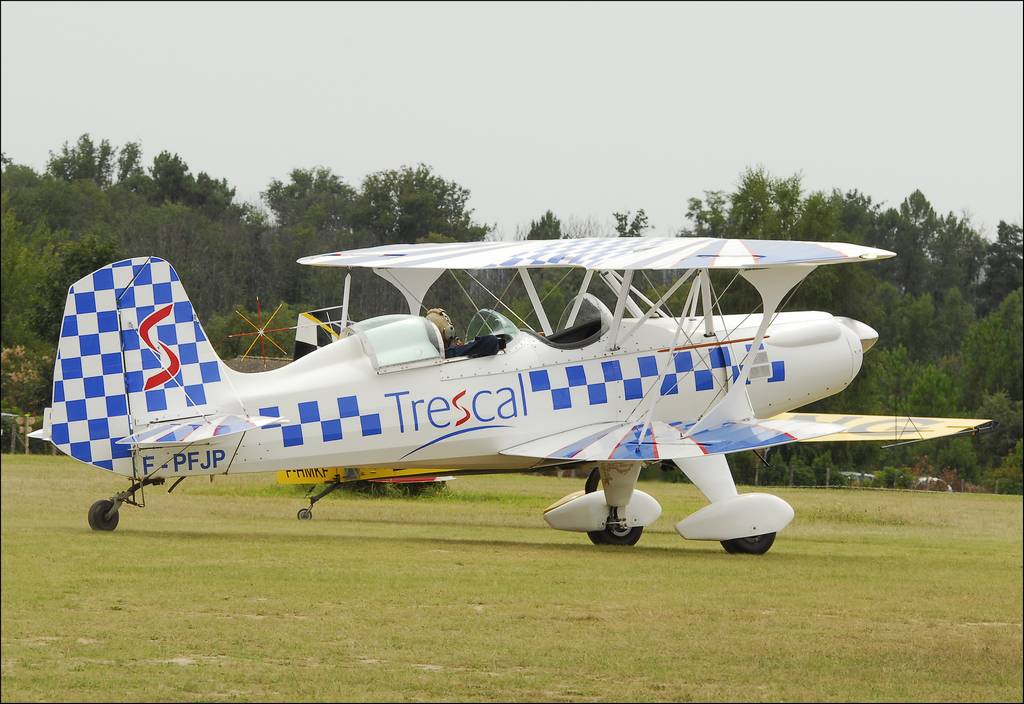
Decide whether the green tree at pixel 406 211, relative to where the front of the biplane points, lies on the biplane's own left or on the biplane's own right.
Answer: on the biplane's own left

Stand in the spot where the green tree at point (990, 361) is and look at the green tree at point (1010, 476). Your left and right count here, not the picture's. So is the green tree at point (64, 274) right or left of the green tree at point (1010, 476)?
right

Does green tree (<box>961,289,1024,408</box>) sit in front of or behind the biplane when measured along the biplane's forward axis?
in front

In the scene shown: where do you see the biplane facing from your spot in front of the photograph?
facing away from the viewer and to the right of the viewer

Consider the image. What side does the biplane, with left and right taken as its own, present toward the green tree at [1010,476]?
left

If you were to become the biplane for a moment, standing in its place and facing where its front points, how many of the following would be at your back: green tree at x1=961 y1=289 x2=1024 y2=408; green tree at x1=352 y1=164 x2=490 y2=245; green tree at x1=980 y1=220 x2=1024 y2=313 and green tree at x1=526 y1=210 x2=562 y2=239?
0

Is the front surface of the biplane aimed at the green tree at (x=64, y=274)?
no

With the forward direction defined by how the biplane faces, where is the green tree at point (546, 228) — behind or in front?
in front

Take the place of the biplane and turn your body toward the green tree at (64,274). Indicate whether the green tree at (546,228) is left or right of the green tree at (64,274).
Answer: right

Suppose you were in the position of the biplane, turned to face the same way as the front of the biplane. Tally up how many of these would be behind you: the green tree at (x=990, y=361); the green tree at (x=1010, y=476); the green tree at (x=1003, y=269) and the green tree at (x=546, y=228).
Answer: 0

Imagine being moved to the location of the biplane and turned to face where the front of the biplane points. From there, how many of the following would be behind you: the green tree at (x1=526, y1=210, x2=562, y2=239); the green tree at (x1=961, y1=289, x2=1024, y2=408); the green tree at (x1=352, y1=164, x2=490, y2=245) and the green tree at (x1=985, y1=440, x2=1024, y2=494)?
0

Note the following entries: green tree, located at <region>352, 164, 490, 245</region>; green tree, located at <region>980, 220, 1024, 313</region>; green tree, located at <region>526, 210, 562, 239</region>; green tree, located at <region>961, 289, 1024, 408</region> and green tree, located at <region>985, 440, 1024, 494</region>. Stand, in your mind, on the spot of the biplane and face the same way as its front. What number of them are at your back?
0
